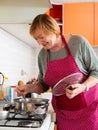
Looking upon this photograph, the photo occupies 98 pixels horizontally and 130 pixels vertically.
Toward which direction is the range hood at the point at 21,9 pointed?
to the viewer's right

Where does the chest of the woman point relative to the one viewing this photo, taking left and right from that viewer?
facing the viewer and to the left of the viewer

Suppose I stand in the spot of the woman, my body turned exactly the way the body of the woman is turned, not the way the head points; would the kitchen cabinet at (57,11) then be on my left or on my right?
on my right

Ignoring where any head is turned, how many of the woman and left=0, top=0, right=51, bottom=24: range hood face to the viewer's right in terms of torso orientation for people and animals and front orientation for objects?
1

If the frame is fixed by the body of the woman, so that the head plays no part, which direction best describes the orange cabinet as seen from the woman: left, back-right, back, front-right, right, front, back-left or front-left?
back-right

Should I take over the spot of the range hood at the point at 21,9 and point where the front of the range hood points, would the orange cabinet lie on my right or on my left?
on my left

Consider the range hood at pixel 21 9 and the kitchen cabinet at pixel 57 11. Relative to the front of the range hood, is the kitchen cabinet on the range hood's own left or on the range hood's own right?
on the range hood's own left

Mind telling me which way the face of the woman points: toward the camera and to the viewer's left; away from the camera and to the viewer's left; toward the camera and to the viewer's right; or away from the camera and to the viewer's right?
toward the camera and to the viewer's left
